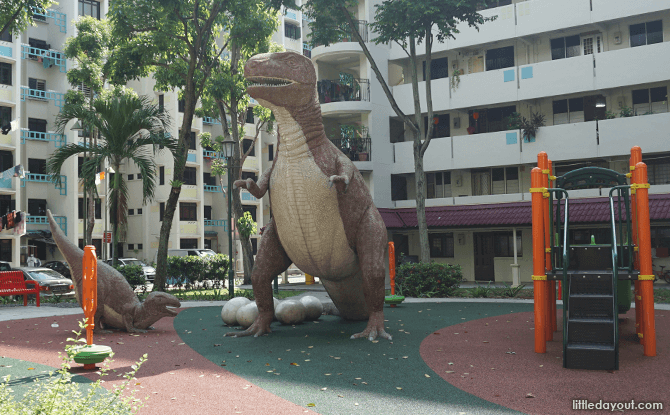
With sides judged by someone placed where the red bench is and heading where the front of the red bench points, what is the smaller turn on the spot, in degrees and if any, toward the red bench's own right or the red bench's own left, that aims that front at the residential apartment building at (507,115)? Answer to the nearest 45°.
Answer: approximately 45° to the red bench's own left

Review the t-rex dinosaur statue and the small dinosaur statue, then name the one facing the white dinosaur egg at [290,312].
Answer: the small dinosaur statue

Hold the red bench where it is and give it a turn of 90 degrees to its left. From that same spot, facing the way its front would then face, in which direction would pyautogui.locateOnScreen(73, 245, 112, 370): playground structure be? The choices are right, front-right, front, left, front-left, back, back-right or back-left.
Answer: back-right

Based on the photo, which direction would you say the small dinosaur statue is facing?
to the viewer's right

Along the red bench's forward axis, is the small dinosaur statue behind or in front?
in front

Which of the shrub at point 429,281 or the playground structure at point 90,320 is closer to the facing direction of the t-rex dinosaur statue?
the playground structure

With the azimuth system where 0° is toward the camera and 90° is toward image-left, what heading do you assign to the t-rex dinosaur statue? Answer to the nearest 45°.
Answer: approximately 45°

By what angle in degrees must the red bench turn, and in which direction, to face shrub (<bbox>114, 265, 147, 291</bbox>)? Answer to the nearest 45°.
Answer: approximately 90° to its left

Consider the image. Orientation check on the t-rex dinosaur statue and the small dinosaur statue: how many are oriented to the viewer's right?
1

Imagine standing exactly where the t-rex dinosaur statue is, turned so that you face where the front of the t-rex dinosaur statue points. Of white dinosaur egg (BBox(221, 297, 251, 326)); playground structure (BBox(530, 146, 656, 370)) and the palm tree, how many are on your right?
2

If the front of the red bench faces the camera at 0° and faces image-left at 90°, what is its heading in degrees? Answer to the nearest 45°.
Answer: approximately 315°

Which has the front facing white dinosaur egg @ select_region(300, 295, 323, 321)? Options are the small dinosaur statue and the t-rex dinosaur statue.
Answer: the small dinosaur statue
